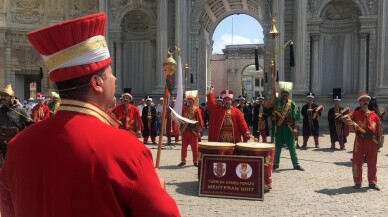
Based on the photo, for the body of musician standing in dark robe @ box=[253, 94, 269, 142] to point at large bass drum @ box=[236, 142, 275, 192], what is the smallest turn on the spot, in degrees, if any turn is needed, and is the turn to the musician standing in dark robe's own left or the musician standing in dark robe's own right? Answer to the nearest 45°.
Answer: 0° — they already face it

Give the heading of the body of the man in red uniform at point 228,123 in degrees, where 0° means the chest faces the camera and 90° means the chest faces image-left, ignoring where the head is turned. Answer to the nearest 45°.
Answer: approximately 0°

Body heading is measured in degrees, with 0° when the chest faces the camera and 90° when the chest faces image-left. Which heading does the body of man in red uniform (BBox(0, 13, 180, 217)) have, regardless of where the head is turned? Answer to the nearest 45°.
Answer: approximately 225°

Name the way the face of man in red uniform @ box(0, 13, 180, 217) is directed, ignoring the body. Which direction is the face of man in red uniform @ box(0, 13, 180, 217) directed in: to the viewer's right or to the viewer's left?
to the viewer's right

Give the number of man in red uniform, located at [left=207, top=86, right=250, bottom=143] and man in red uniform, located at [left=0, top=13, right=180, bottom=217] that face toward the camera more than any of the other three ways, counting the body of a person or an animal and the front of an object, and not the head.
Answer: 1

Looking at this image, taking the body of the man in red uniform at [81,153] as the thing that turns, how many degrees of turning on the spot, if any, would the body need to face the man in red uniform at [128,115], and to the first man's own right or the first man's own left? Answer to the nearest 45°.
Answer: approximately 45° to the first man's own left

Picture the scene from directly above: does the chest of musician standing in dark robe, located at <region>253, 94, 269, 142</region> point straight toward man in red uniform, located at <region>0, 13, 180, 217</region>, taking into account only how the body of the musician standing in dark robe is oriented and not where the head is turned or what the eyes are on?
yes

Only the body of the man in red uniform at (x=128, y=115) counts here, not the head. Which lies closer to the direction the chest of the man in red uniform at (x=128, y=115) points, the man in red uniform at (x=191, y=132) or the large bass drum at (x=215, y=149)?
the large bass drum
